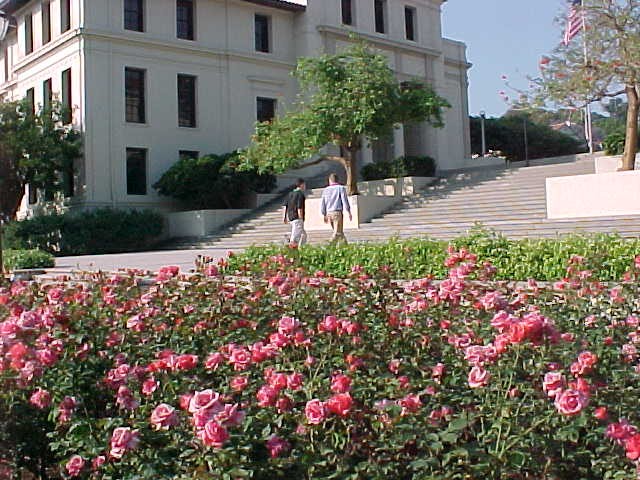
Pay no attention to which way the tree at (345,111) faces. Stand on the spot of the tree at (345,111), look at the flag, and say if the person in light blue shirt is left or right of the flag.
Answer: right

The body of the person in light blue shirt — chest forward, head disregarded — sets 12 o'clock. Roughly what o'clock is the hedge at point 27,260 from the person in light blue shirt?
The hedge is roughly at 9 o'clock from the person in light blue shirt.

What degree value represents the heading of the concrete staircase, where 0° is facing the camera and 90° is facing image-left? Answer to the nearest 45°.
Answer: approximately 0°

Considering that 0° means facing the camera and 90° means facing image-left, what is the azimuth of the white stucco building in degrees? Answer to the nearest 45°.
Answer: approximately 315°

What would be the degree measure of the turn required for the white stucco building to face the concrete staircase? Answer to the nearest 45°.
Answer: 0° — it already faces it

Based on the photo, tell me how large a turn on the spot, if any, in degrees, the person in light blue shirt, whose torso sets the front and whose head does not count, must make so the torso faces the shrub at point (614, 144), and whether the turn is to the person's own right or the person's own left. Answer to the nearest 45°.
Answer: approximately 45° to the person's own right

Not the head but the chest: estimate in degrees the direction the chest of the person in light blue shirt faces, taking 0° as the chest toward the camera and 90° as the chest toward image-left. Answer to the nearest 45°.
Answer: approximately 180°

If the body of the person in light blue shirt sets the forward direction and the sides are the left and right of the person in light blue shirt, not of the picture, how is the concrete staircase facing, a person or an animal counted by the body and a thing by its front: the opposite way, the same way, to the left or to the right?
the opposite way

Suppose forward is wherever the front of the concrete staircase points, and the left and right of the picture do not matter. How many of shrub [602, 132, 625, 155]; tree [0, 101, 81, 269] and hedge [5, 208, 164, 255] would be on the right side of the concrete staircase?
2
